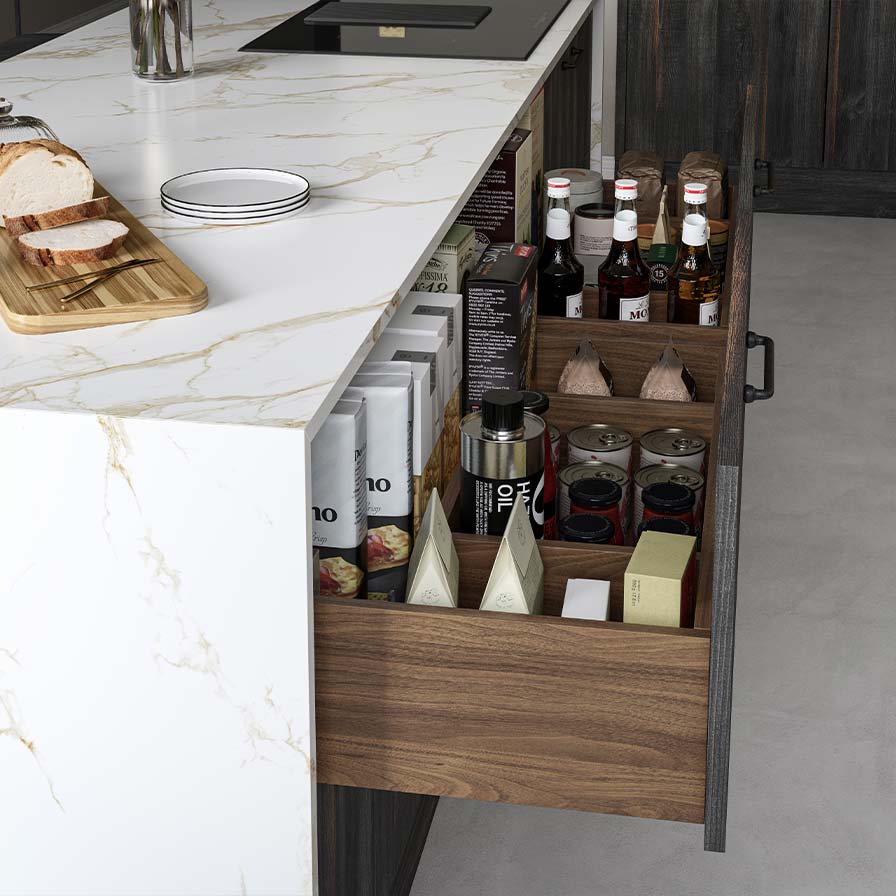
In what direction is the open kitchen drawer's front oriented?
to the viewer's right

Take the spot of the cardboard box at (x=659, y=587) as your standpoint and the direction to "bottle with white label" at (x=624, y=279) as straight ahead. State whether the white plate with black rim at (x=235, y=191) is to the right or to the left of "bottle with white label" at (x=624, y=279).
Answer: left

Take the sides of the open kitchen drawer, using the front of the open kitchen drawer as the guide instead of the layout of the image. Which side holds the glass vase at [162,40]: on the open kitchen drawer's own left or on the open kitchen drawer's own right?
on the open kitchen drawer's own left
